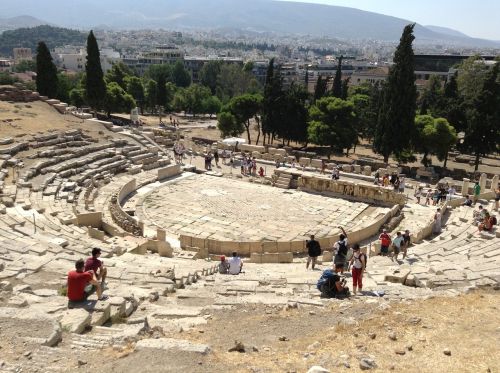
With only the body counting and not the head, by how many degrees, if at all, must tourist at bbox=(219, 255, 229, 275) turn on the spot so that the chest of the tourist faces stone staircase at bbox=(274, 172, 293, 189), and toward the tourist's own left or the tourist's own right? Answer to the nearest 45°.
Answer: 0° — they already face it

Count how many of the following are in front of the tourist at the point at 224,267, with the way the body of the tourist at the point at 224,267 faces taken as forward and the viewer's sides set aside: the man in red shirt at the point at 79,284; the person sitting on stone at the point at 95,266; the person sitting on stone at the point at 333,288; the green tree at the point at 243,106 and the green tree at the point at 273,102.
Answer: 2

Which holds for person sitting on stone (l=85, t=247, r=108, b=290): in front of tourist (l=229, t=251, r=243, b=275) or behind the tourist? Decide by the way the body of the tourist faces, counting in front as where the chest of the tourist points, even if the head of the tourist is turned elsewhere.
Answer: behind

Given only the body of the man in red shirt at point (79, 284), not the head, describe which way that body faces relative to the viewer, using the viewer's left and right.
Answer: facing away from the viewer and to the right of the viewer

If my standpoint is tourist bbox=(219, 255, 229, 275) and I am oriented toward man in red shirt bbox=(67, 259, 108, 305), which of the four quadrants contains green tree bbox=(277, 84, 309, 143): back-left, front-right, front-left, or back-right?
back-right

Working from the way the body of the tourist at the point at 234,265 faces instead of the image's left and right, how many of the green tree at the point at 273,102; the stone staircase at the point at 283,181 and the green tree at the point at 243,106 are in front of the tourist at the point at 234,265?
3

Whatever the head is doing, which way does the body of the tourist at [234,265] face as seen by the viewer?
away from the camera

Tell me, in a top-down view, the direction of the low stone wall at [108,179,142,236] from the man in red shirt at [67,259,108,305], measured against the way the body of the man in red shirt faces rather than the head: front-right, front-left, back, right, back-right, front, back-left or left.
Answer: front-left

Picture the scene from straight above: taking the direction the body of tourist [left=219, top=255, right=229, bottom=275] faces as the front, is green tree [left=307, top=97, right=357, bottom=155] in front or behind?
in front

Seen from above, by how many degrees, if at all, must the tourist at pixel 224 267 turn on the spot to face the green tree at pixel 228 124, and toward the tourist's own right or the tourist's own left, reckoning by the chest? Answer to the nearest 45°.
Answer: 0° — they already face it

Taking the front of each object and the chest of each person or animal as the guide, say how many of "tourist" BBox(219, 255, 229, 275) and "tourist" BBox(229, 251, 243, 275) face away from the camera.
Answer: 2

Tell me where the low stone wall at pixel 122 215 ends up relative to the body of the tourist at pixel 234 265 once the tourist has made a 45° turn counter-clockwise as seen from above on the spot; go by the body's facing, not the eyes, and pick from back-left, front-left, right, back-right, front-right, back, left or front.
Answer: front

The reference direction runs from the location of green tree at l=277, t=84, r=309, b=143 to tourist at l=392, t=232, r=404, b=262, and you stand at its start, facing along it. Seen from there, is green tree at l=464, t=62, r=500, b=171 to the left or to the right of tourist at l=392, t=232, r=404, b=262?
left

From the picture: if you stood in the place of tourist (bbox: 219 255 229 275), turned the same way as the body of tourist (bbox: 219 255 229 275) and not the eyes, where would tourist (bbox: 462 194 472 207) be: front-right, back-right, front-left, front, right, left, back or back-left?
front-right

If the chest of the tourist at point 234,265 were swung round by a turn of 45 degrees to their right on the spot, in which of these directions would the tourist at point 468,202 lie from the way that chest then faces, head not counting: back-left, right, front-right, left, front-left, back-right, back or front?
front

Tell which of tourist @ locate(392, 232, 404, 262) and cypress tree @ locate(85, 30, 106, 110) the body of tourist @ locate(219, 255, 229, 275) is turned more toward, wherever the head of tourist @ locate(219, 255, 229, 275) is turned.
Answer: the cypress tree

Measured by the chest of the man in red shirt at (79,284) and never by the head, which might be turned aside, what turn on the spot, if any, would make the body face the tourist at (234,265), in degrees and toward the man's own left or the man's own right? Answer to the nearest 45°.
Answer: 0° — they already face them

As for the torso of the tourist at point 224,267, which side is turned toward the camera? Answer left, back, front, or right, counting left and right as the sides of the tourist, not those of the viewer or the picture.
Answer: back
